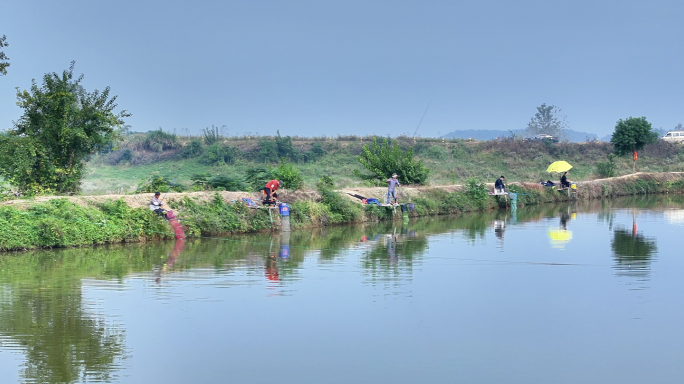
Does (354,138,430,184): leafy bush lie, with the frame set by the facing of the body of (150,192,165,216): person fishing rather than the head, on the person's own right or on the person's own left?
on the person's own left

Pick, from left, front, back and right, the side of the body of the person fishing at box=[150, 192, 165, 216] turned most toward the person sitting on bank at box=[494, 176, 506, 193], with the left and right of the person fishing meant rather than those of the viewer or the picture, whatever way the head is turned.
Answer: left

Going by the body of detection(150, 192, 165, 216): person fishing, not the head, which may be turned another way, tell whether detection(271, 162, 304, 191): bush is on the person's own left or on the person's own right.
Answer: on the person's own left

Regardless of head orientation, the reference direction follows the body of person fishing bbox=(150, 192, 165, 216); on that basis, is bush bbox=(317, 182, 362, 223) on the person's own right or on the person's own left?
on the person's own left

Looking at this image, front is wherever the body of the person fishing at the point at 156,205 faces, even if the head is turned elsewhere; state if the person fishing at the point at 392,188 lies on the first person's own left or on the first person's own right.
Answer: on the first person's own left

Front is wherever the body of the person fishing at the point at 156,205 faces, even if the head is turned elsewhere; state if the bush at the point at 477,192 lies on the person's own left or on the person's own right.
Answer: on the person's own left

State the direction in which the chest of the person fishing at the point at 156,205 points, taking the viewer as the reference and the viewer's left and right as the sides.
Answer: facing the viewer and to the right of the viewer

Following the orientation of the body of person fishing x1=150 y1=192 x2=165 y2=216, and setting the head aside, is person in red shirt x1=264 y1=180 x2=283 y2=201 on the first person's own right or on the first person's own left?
on the first person's own left

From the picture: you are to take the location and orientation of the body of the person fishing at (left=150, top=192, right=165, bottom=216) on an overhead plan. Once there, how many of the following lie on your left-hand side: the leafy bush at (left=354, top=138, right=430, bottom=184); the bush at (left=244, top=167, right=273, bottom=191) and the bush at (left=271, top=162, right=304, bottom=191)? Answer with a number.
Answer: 3

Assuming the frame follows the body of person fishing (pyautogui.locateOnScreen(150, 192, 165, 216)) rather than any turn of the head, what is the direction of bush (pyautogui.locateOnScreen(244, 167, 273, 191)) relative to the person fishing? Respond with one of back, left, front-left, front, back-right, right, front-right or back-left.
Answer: left
